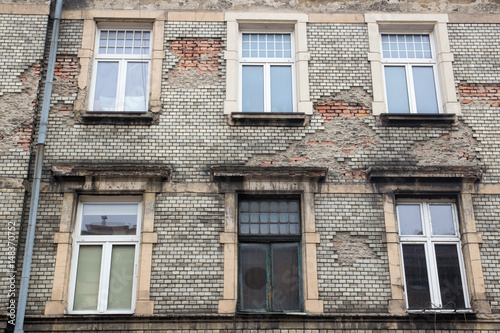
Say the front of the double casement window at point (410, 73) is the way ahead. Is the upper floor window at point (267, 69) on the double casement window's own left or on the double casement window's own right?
on the double casement window's own right

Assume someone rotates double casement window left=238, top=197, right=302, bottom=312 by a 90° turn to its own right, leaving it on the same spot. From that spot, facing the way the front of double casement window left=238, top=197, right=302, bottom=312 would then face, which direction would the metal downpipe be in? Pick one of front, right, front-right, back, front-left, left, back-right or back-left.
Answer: front

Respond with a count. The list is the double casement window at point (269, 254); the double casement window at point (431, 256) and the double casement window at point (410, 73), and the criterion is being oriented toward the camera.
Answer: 3

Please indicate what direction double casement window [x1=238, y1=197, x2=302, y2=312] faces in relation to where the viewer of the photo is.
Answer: facing the viewer

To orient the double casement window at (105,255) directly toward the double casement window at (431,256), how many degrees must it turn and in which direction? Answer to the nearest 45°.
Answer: approximately 90° to its left

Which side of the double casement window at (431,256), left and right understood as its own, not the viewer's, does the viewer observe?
front

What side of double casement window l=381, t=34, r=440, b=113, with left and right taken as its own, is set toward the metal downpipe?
right

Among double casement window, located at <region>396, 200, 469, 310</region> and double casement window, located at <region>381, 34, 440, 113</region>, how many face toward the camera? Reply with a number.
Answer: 2
